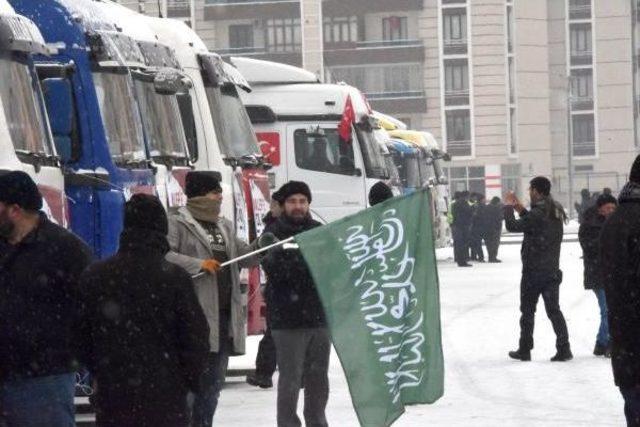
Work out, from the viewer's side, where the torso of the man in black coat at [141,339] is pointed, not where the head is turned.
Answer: away from the camera

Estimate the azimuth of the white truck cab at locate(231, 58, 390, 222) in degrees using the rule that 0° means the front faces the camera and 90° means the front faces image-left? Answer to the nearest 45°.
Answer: approximately 270°

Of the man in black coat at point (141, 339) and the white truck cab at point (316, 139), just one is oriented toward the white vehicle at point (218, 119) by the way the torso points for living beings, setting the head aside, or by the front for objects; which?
the man in black coat

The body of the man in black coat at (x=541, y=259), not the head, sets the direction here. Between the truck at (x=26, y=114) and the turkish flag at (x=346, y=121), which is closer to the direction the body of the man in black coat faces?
the turkish flag

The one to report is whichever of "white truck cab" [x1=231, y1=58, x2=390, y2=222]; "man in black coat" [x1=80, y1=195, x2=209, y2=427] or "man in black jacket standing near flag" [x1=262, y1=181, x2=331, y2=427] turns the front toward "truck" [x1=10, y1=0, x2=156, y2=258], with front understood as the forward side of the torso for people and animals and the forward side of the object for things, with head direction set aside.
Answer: the man in black coat

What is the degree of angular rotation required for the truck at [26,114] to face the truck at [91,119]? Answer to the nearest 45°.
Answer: approximately 135° to its left

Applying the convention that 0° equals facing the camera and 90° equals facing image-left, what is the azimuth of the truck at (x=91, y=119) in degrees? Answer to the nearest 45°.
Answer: approximately 315°

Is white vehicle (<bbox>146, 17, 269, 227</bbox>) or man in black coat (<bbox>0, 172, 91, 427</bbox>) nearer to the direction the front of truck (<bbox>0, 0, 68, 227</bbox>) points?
the man in black coat

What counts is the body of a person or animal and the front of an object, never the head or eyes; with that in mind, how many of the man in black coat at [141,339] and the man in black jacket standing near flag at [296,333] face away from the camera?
1

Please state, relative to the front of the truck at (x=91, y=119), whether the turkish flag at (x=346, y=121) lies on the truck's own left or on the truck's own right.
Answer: on the truck's own left
